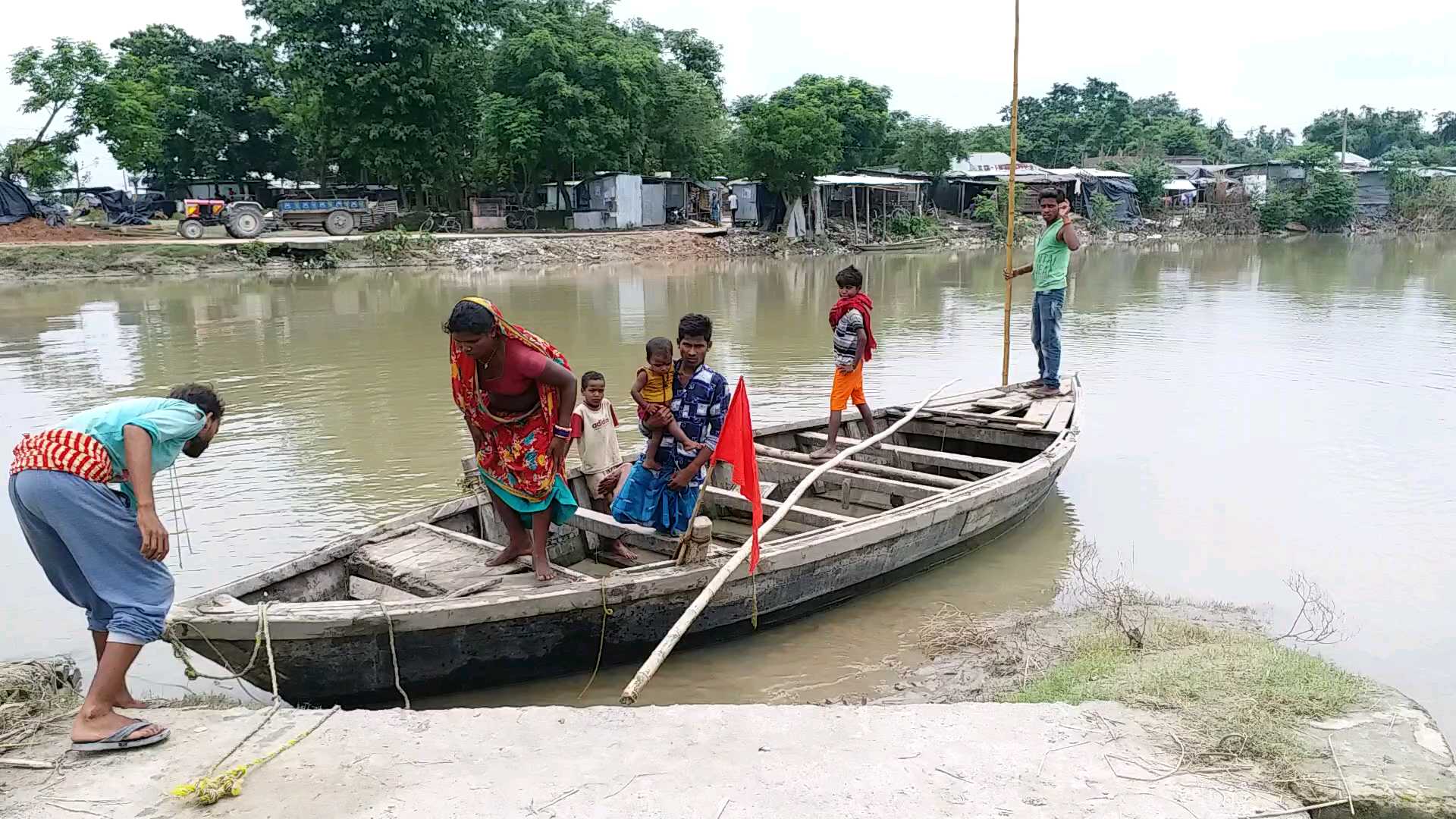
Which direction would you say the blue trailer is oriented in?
to the viewer's left

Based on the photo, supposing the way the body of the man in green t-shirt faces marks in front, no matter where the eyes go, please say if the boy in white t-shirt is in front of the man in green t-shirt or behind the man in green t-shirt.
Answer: in front

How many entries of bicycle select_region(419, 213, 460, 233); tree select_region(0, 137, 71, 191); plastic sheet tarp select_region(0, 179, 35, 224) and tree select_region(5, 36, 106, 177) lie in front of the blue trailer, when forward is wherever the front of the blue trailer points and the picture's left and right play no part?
3

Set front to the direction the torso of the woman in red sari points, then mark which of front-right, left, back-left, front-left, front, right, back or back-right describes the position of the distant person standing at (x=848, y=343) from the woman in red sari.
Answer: back

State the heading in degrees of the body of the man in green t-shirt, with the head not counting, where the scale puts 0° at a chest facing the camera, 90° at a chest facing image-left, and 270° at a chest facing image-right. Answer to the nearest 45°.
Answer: approximately 45°

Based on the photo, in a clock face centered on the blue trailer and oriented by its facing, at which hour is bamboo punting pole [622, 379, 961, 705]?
The bamboo punting pole is roughly at 9 o'clock from the blue trailer.

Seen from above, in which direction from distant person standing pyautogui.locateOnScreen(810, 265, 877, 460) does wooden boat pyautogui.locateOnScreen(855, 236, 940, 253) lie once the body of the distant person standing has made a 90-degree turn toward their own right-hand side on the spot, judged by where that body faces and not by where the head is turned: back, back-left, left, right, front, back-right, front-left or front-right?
front-right

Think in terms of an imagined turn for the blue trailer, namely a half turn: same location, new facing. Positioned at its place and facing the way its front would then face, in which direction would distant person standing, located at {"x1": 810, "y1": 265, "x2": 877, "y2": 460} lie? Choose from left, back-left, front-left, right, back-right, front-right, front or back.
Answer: right

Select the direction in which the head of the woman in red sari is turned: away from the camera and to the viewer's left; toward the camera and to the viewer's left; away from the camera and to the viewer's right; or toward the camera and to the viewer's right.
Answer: toward the camera and to the viewer's left

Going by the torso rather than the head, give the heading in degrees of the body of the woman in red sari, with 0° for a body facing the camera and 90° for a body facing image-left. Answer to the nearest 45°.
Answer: approximately 45°
